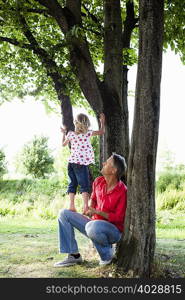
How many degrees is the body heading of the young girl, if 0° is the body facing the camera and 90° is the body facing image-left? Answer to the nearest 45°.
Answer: approximately 180°

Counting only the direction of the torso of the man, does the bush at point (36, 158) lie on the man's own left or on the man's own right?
on the man's own right

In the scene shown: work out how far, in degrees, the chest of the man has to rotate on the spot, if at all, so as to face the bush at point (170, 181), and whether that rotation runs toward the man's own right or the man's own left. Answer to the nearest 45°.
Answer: approximately 135° to the man's own right

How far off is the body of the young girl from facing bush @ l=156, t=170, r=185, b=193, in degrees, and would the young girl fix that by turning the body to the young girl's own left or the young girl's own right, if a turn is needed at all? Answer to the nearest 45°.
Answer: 0° — they already face it

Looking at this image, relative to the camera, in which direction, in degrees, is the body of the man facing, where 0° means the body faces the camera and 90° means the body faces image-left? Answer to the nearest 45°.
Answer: approximately 45°
